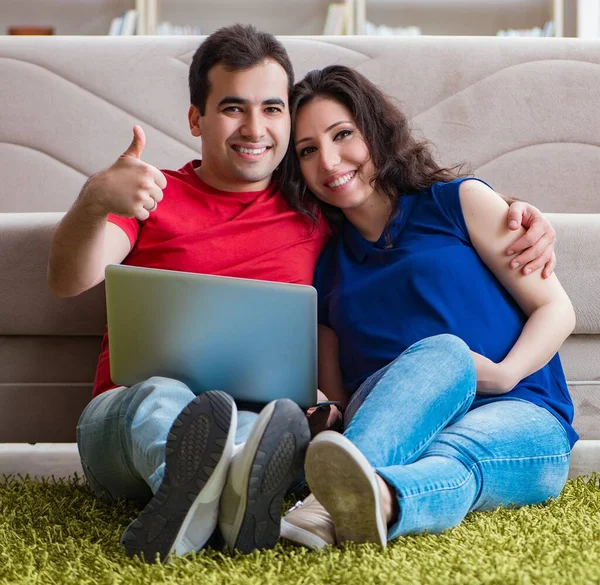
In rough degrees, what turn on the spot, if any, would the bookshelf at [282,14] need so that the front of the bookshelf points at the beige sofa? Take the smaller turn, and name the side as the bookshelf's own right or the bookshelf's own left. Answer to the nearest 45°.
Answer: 0° — it already faces it

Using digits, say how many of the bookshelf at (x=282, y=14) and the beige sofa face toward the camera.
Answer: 2

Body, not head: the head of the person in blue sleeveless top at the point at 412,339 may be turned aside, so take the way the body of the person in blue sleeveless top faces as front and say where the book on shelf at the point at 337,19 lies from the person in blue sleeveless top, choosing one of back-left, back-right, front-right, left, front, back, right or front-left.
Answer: back-right

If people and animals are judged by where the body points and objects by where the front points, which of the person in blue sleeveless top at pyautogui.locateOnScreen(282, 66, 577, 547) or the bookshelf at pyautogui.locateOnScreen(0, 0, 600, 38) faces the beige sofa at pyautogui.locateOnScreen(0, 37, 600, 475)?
the bookshelf

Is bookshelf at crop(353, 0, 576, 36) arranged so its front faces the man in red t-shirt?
yes

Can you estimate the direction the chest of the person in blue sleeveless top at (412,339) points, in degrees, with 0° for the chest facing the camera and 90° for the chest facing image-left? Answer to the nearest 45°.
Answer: approximately 45°

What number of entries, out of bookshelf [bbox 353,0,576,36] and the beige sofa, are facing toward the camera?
2

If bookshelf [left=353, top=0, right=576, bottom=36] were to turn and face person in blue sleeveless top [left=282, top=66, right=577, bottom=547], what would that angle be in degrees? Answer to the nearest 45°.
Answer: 0° — it already faces them
